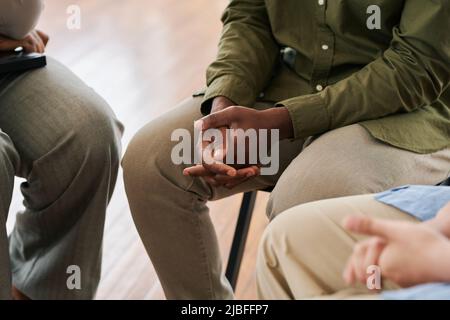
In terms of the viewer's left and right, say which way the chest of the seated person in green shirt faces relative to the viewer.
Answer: facing the viewer and to the left of the viewer
